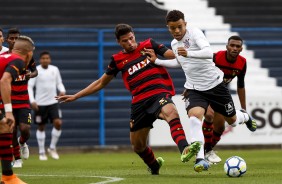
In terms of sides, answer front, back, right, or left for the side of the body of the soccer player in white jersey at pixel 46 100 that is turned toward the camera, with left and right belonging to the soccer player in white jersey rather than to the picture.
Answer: front

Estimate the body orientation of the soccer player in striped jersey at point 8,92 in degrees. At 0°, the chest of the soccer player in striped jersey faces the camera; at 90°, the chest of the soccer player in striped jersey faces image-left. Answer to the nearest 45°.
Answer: approximately 270°

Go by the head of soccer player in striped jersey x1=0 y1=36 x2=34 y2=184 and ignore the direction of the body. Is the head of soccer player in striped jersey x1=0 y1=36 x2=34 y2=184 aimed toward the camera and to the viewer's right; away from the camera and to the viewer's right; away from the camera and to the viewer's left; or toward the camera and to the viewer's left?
away from the camera and to the viewer's right

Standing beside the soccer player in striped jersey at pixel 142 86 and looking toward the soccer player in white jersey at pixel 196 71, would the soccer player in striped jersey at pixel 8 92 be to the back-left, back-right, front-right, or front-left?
back-right

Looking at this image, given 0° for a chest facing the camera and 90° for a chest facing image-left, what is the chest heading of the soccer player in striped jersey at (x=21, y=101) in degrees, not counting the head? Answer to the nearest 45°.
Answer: approximately 315°

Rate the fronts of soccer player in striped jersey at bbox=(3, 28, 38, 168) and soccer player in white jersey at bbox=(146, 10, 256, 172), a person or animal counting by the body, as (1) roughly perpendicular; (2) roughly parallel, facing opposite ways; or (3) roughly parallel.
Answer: roughly perpendicular
